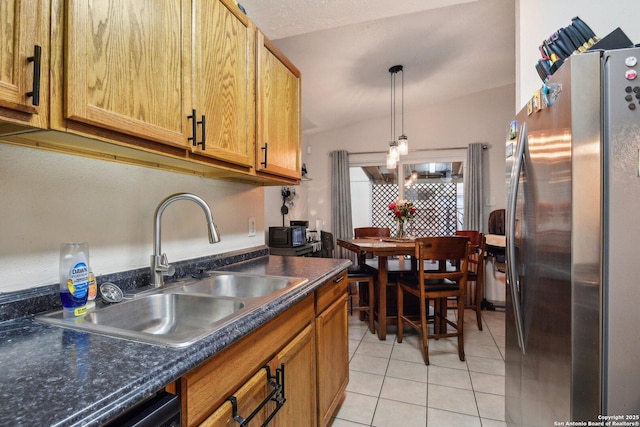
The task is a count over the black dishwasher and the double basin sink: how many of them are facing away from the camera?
0

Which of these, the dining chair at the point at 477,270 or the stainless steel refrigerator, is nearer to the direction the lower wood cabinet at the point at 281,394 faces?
the stainless steel refrigerator

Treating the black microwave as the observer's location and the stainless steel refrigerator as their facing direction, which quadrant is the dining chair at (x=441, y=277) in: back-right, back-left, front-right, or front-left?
front-left

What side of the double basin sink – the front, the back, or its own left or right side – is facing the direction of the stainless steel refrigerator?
front

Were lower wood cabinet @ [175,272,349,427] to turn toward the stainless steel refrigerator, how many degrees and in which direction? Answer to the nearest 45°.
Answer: approximately 45° to its left

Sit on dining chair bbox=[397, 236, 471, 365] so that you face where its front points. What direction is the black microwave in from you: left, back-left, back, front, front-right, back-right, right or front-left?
front-left

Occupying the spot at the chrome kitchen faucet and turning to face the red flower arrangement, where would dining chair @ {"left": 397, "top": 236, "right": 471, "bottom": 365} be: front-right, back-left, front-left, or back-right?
front-right

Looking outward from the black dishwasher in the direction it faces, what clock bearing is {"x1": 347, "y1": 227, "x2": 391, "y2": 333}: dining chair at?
The dining chair is roughly at 9 o'clock from the black dishwasher.

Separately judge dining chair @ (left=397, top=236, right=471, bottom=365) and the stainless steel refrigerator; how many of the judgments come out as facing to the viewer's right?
0

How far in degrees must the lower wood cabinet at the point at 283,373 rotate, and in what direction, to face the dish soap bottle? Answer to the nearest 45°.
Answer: approximately 135° to its right

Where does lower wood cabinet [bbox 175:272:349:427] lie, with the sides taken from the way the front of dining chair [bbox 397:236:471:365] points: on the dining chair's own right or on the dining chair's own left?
on the dining chair's own left

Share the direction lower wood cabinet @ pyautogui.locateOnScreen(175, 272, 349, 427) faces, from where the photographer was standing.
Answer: facing the viewer and to the right of the viewer

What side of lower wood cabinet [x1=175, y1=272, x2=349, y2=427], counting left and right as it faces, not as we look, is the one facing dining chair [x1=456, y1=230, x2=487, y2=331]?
left

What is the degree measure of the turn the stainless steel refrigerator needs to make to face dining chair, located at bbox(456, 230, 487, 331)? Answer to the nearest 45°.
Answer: approximately 135° to its right

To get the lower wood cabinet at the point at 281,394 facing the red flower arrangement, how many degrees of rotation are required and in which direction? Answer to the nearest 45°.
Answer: approximately 90° to its left

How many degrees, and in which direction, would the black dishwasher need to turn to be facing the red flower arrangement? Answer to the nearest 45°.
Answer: approximately 90° to its left

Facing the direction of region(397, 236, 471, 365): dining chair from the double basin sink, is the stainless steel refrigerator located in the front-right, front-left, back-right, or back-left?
front-right

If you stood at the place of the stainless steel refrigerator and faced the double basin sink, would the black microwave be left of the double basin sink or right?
right

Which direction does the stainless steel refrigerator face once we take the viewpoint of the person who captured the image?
facing the viewer and to the left of the viewer

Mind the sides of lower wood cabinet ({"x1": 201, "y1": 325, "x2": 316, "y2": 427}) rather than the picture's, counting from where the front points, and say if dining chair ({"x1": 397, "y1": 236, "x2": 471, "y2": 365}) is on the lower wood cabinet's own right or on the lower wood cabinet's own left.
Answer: on the lower wood cabinet's own left
